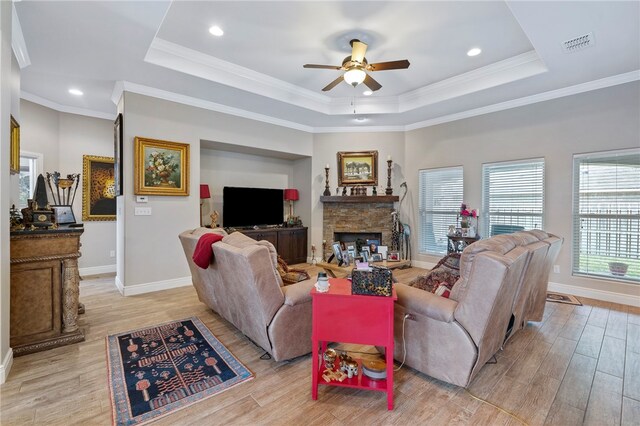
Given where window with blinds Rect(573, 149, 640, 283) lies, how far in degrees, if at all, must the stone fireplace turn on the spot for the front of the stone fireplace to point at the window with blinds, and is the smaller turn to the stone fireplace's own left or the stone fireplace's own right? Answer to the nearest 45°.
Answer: approximately 45° to the stone fireplace's own left

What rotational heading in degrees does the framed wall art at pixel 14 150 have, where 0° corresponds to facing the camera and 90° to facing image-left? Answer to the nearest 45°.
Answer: approximately 270°

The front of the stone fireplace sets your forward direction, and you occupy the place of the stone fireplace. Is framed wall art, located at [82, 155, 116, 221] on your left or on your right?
on your right

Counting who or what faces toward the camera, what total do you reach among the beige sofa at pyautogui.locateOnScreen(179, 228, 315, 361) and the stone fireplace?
1

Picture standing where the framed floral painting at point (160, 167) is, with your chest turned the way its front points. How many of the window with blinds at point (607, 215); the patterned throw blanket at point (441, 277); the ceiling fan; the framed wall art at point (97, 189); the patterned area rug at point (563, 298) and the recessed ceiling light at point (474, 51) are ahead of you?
5

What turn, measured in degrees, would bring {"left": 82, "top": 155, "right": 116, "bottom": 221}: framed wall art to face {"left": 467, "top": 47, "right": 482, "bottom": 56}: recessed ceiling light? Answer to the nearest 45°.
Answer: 0° — it already faces it

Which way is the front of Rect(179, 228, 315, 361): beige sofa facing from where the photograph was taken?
facing away from the viewer and to the right of the viewer

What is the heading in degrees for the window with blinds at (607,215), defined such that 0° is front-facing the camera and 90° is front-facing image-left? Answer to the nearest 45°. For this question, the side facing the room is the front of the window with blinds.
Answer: approximately 45°

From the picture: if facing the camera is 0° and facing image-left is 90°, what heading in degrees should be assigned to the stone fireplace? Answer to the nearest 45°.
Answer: approximately 0°

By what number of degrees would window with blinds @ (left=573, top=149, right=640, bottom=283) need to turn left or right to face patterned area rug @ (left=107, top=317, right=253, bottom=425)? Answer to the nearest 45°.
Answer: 0° — it already faces it

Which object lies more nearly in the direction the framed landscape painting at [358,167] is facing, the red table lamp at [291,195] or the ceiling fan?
the ceiling fan
